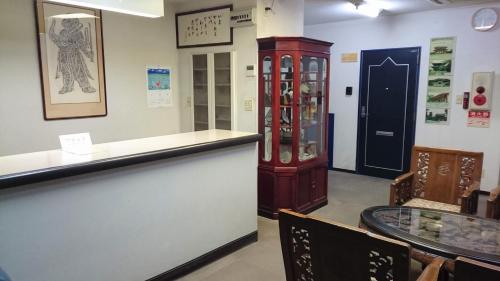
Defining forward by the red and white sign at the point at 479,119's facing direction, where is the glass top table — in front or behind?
in front

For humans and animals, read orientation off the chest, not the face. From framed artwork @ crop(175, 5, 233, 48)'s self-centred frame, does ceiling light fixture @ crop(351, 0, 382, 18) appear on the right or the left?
on its left

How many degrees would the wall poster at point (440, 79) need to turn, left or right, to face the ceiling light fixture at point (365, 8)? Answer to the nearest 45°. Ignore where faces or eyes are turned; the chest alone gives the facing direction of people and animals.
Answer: approximately 45° to its right

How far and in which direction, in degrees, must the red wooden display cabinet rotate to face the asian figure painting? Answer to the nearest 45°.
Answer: approximately 135° to its right

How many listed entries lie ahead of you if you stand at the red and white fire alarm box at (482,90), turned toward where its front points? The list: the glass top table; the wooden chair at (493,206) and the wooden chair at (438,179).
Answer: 3

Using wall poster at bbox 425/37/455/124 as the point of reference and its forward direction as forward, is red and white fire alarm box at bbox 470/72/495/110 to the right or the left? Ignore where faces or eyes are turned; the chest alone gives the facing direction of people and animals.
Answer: on its left

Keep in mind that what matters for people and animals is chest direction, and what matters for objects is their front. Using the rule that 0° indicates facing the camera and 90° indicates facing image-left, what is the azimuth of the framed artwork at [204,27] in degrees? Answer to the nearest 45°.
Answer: approximately 45°

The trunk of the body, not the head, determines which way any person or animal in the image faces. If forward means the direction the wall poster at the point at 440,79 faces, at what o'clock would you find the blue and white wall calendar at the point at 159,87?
The blue and white wall calendar is roughly at 2 o'clock from the wall poster.

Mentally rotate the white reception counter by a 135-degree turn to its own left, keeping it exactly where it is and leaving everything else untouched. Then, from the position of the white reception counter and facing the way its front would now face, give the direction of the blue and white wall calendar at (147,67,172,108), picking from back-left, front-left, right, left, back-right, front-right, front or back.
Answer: front

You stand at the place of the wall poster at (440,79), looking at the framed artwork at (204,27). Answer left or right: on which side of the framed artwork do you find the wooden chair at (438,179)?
left

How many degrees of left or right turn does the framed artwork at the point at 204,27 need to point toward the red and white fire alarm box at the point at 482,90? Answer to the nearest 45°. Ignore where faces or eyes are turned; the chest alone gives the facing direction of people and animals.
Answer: approximately 135° to its left

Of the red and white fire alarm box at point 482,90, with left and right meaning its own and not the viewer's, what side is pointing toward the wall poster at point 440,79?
right

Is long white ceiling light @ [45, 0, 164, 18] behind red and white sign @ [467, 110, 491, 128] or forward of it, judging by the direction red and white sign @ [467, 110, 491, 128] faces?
forward

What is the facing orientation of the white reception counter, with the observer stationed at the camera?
facing the viewer and to the right of the viewer
